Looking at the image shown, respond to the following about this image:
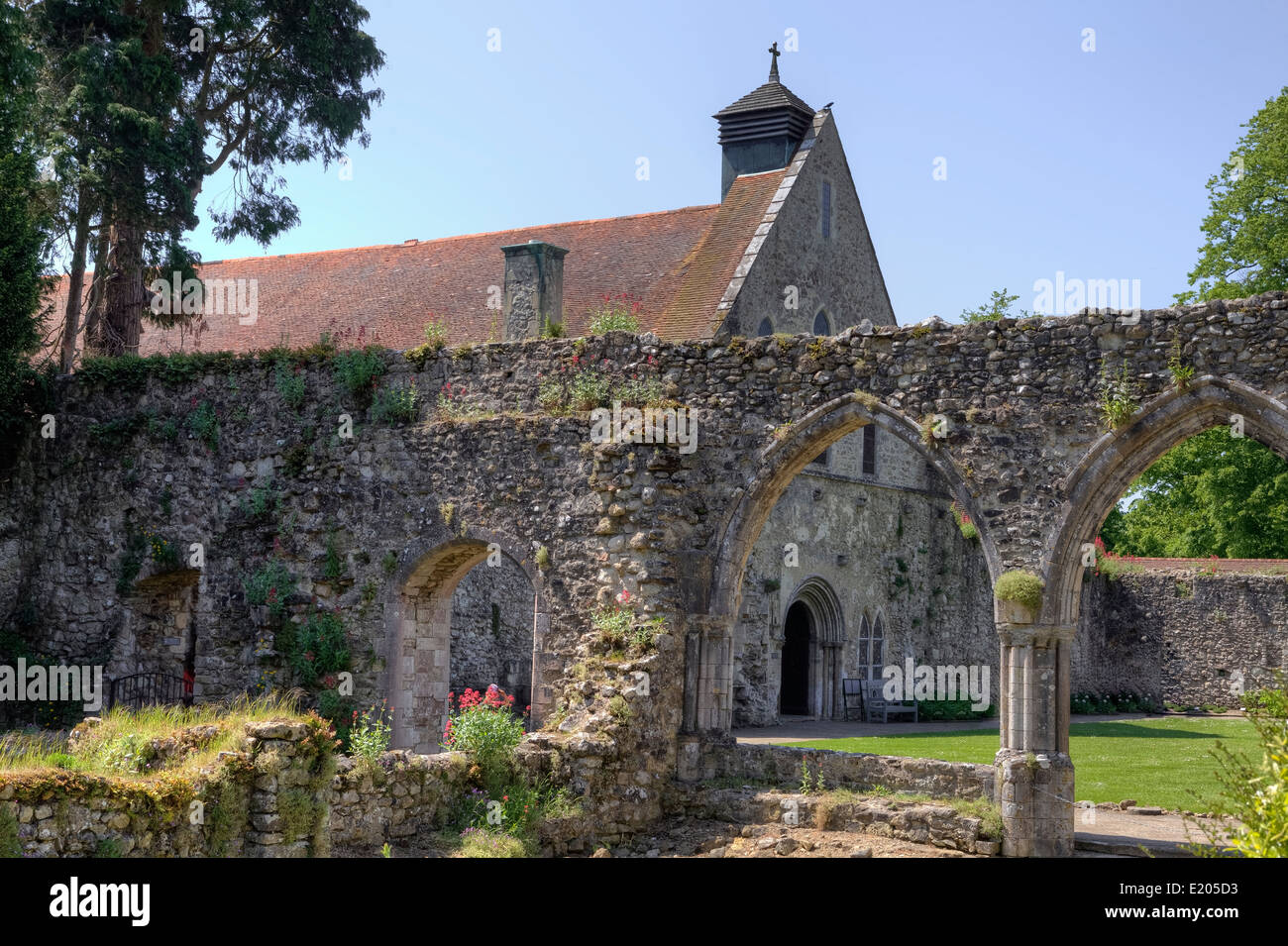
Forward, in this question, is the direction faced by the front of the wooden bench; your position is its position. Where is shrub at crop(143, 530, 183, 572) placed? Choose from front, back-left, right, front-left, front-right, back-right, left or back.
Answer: right

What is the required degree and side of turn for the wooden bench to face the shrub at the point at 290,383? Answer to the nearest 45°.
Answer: approximately 90° to its right

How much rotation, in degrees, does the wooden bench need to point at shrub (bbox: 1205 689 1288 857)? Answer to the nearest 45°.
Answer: approximately 45° to its right

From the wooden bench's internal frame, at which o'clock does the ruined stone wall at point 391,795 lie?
The ruined stone wall is roughly at 2 o'clock from the wooden bench.

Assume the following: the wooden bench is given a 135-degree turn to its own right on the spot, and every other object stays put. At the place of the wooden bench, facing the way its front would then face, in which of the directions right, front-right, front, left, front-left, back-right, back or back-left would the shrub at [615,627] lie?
left

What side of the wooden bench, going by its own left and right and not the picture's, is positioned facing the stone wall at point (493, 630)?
right

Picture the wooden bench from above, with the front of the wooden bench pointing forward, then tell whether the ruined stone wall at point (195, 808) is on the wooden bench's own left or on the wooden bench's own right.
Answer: on the wooden bench's own right

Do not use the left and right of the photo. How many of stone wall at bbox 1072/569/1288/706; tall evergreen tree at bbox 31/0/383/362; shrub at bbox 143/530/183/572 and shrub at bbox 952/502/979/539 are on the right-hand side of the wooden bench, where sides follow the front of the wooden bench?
2

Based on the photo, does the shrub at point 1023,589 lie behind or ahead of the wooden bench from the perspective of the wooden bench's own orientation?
ahead

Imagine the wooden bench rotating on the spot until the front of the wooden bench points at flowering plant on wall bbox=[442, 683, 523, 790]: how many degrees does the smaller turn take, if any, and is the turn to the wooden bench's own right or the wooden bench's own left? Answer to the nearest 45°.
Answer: approximately 45° to the wooden bench's own right

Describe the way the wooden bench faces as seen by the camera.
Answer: facing the viewer and to the right of the viewer

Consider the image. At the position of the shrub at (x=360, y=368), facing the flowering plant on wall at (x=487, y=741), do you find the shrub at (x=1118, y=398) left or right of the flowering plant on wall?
left

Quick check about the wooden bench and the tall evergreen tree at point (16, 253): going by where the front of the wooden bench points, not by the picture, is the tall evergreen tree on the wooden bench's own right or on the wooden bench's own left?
on the wooden bench's own right

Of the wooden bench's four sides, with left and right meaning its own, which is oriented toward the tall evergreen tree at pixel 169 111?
right

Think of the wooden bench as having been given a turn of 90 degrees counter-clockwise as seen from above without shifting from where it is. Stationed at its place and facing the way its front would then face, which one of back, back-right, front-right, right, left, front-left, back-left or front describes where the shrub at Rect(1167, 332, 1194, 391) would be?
back-right

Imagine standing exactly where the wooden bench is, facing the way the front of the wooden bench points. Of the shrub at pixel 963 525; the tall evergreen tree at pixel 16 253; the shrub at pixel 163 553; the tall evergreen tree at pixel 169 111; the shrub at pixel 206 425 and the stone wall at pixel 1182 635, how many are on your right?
4

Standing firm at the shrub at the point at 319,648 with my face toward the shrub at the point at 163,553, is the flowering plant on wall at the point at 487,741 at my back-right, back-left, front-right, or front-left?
back-left
